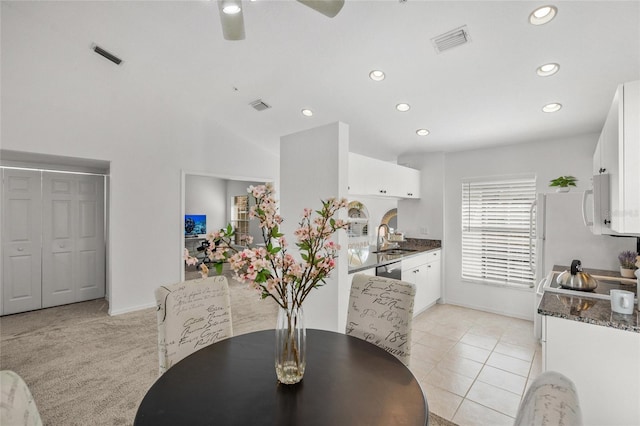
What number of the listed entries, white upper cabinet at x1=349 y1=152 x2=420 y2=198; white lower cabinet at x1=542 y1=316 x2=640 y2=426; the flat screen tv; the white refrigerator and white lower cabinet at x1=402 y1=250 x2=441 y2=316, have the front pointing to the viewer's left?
2

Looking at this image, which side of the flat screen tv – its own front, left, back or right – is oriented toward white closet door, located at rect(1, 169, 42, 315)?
right

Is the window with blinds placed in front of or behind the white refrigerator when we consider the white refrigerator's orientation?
in front

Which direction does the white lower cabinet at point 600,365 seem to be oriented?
to the viewer's left

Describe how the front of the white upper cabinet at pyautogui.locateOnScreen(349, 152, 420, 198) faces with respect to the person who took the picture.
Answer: facing the viewer and to the right of the viewer

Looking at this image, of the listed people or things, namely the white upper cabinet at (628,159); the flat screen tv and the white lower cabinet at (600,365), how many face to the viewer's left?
2

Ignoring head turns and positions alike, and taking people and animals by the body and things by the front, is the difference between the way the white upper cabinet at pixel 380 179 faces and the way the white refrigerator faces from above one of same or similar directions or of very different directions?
very different directions

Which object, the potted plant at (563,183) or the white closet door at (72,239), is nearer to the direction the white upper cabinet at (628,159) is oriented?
the white closet door

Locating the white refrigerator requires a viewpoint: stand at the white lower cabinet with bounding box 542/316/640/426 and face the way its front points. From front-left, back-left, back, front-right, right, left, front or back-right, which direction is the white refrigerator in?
right

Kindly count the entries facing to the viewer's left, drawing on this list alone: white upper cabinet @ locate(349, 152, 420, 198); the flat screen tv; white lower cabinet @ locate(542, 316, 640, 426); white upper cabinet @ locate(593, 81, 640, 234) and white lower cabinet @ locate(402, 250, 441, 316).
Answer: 2

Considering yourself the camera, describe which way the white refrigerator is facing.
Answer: facing to the left of the viewer

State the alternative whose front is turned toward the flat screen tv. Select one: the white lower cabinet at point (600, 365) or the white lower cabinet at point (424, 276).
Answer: the white lower cabinet at point (600, 365)

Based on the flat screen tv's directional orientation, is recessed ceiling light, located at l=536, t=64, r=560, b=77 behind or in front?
in front
